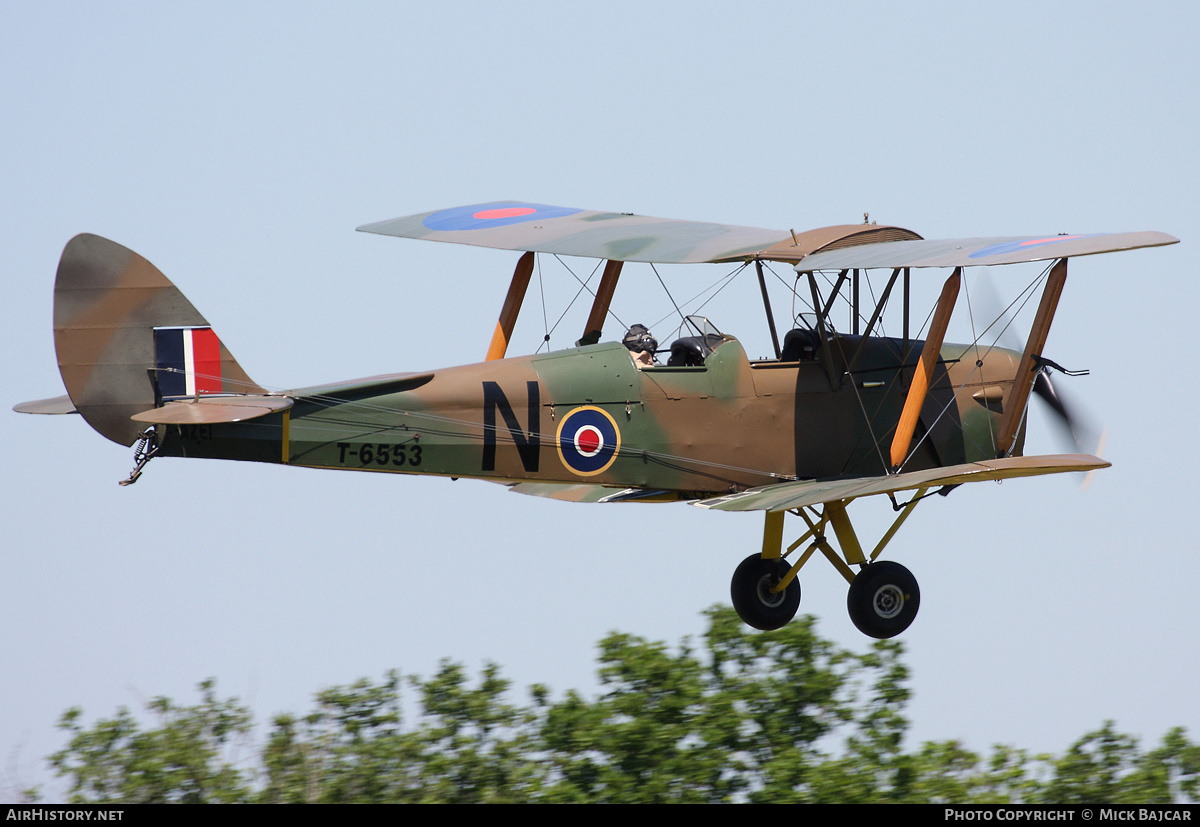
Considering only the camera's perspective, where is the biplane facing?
facing away from the viewer and to the right of the viewer
